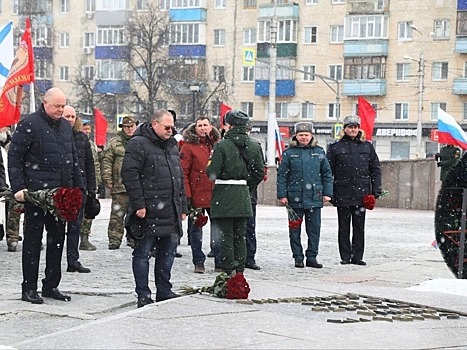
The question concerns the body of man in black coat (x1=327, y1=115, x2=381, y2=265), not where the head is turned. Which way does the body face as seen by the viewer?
toward the camera

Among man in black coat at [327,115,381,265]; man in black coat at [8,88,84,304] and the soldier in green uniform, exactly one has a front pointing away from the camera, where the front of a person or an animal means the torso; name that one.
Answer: the soldier in green uniform

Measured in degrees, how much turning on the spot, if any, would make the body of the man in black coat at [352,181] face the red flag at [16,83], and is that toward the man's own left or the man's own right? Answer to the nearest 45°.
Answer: approximately 90° to the man's own right

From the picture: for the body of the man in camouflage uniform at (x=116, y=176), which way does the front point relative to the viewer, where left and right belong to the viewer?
facing the viewer and to the right of the viewer

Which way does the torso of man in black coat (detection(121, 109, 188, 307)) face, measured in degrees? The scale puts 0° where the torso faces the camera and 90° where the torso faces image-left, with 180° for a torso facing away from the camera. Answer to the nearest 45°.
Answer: approximately 315°

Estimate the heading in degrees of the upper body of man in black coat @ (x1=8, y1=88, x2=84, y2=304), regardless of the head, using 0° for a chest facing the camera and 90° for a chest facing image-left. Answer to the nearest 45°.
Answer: approximately 315°

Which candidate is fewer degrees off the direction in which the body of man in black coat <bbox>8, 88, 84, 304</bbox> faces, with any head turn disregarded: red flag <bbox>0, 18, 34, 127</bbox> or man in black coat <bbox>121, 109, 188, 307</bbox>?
the man in black coat

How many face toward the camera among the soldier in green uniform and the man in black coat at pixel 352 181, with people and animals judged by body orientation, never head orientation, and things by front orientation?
1

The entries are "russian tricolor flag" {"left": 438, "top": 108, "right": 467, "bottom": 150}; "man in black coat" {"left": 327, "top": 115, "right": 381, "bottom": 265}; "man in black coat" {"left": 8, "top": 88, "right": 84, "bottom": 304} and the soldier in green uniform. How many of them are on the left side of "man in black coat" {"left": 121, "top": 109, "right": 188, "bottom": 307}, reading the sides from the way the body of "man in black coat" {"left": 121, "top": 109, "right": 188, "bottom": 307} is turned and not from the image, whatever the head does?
3

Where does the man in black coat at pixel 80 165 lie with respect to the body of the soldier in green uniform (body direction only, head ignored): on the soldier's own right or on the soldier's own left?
on the soldier's own left

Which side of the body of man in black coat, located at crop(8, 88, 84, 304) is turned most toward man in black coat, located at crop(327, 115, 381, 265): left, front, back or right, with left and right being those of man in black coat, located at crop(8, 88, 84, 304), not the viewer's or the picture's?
left

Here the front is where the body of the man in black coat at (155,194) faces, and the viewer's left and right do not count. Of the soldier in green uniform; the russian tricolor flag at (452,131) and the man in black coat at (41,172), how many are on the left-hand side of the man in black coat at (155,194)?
2

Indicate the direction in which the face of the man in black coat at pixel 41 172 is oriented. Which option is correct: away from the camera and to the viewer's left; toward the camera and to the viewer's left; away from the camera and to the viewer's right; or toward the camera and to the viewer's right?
toward the camera and to the viewer's right
